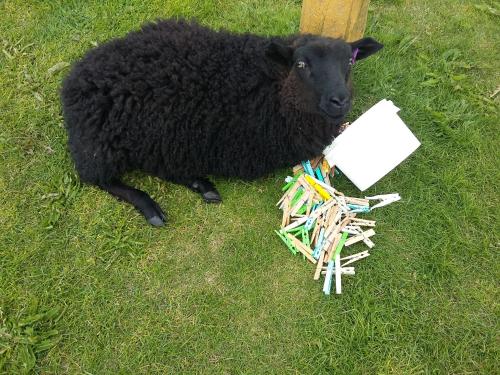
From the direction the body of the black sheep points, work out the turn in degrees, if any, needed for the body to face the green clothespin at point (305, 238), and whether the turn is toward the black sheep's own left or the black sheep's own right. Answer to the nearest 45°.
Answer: approximately 45° to the black sheep's own right

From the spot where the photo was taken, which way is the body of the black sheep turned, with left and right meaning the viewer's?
facing to the right of the viewer

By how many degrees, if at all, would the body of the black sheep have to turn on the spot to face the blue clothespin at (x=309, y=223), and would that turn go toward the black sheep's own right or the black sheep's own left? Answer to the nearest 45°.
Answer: approximately 45° to the black sheep's own right

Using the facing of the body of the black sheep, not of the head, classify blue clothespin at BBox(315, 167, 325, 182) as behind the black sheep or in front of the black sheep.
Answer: in front

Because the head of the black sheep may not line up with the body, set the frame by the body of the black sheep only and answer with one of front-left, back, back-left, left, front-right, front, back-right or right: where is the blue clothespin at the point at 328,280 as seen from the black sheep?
front-right

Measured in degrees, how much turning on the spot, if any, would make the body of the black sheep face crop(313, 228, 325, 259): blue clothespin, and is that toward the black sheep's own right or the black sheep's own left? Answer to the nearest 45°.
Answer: approximately 45° to the black sheep's own right

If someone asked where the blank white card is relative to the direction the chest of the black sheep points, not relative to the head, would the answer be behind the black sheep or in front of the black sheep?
in front

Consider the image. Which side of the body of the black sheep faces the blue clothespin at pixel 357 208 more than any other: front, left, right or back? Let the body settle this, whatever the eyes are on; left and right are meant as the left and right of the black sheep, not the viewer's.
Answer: front
